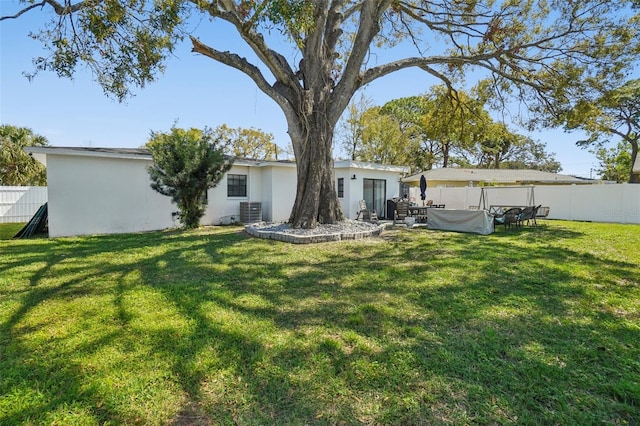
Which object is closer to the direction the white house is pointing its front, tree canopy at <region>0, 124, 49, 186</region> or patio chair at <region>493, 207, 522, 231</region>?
the tree canopy

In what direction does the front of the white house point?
away from the camera

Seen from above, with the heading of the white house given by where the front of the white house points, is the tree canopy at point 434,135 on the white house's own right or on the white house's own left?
on the white house's own right

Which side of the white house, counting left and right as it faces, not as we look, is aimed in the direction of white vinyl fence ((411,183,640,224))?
right

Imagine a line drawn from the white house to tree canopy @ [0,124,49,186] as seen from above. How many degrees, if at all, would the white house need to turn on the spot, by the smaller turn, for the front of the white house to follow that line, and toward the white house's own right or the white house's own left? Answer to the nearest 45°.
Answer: approximately 45° to the white house's own left

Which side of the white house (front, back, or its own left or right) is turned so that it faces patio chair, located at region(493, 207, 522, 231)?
right
